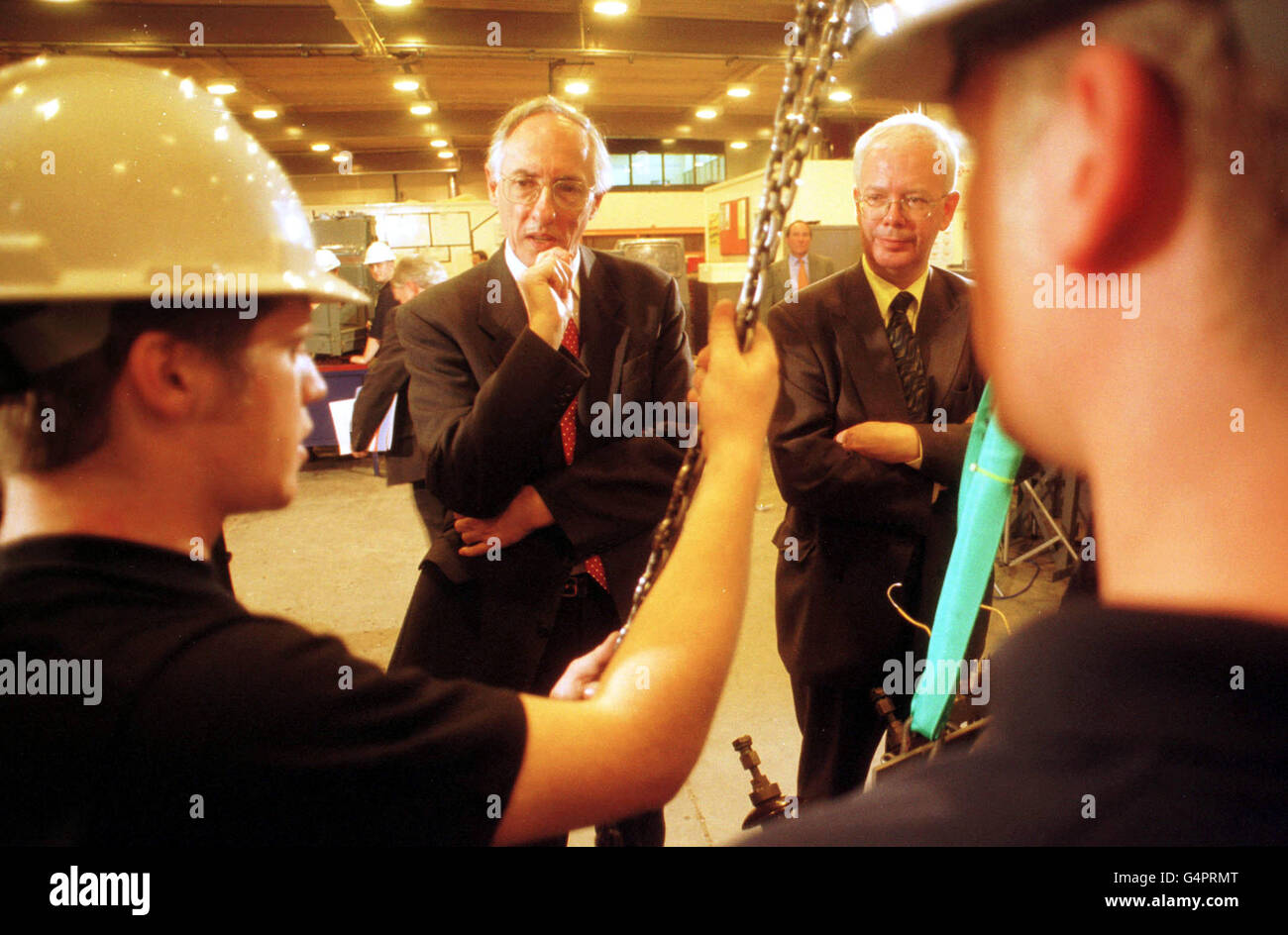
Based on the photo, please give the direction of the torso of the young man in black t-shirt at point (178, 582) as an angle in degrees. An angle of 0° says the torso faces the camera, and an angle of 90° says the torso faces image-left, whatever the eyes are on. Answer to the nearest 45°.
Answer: approximately 225°

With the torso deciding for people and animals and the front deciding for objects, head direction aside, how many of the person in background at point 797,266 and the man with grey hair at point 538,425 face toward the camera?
2

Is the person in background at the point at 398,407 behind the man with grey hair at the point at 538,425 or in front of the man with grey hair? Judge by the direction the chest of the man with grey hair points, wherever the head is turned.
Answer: behind

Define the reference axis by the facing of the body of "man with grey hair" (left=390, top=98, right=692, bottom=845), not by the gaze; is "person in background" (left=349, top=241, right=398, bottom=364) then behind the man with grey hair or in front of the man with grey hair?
behind

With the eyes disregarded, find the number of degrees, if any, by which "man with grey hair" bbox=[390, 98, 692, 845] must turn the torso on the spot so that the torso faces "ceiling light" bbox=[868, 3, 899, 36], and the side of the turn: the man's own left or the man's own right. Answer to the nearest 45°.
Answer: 0° — they already face it

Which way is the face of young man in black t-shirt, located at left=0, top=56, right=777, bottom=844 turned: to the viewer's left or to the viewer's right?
to the viewer's right

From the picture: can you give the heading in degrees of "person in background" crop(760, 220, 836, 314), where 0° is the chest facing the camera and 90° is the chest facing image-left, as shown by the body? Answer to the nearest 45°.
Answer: approximately 0°
